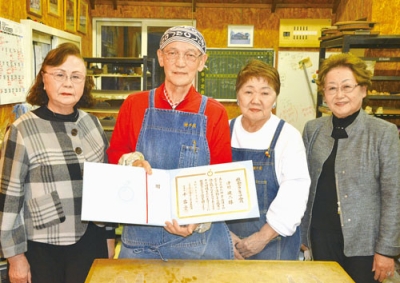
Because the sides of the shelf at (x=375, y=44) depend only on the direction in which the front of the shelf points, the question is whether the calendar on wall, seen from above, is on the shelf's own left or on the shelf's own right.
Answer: on the shelf's own right

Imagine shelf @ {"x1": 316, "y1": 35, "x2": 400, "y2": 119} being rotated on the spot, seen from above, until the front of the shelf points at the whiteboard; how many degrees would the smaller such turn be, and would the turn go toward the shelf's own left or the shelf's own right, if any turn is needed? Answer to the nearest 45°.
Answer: approximately 135° to the shelf's own right

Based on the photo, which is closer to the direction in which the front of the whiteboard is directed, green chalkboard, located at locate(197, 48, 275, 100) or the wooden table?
the wooden table

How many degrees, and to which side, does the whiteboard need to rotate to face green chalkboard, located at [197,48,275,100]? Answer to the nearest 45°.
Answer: approximately 90° to its right

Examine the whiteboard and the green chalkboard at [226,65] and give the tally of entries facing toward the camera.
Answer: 2

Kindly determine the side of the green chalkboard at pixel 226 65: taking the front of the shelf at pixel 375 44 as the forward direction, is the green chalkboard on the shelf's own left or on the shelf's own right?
on the shelf's own right
